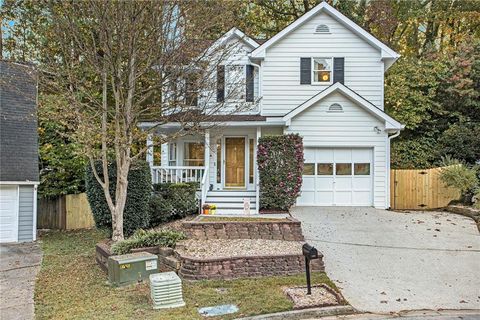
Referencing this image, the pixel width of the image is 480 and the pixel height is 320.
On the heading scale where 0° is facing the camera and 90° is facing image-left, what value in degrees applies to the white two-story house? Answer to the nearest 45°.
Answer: approximately 0°

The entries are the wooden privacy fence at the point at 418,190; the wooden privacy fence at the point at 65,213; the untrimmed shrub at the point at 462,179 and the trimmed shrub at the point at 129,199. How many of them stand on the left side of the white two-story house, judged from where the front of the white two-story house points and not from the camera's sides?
2

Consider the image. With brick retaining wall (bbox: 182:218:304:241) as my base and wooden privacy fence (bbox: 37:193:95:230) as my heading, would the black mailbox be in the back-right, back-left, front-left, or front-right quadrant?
back-left

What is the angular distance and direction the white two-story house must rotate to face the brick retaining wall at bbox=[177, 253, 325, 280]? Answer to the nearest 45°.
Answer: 0° — it already faces it

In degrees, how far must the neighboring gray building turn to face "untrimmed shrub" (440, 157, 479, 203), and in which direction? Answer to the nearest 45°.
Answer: approximately 45° to its left

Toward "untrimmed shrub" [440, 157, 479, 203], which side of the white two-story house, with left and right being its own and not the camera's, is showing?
left

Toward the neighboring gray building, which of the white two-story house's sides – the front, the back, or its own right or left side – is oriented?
right

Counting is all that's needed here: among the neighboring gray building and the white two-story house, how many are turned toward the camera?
2

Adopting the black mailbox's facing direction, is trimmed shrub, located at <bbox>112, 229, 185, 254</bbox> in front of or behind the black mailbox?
behind
